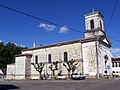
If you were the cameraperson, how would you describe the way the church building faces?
facing the viewer and to the right of the viewer
